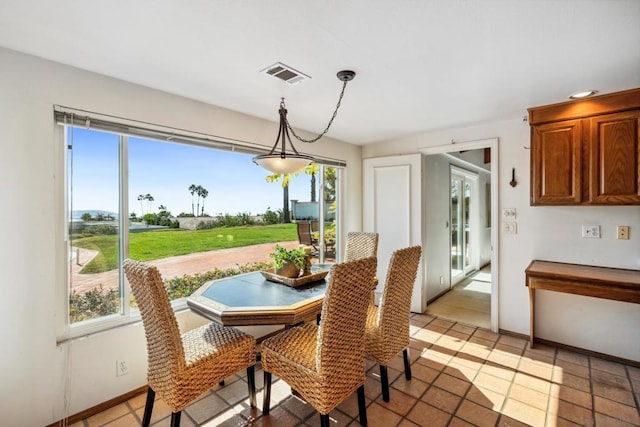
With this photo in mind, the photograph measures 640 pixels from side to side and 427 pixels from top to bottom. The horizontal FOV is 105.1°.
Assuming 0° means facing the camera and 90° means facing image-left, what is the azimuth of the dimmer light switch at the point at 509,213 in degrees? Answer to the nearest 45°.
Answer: approximately 0°

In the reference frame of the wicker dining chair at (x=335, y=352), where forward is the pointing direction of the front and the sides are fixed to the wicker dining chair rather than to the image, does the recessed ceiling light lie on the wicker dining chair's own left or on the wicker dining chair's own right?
on the wicker dining chair's own right

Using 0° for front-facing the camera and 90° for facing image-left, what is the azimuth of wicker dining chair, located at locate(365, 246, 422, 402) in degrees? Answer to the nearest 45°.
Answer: approximately 135°

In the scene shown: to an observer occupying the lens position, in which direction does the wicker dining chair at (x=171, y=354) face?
facing away from the viewer and to the right of the viewer

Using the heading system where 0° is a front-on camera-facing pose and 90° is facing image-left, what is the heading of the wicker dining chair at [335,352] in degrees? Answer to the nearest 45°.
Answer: approximately 135°

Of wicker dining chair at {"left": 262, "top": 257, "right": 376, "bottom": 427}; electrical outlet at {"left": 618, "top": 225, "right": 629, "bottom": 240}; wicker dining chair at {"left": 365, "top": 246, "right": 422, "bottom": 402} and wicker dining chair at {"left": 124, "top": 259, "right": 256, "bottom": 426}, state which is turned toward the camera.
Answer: the electrical outlet

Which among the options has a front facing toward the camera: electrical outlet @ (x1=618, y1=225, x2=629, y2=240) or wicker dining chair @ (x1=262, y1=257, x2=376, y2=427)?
the electrical outlet

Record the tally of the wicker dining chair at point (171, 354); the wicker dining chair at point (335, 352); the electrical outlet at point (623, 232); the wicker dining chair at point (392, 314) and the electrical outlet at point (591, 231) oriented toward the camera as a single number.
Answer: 2

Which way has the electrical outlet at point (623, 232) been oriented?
toward the camera

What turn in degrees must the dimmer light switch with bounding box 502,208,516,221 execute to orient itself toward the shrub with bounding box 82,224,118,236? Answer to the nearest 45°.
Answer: approximately 45° to its right

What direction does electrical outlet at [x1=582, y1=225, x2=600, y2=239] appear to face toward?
toward the camera

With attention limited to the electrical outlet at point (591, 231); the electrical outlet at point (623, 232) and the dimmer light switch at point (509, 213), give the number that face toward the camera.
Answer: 3
